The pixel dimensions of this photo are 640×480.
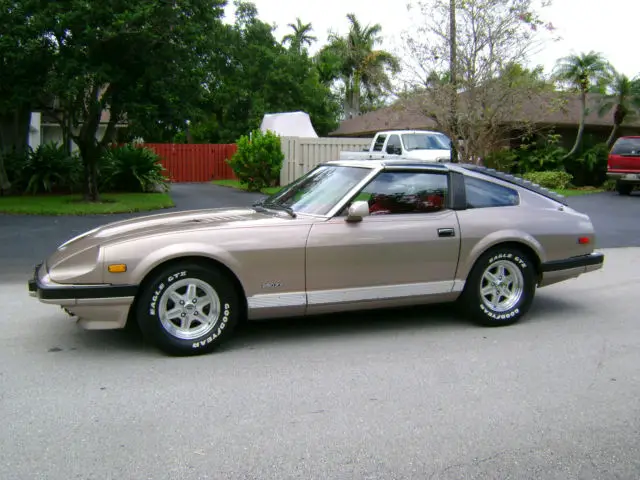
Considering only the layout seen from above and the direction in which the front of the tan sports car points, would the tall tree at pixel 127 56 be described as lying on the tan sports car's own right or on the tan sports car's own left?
on the tan sports car's own right

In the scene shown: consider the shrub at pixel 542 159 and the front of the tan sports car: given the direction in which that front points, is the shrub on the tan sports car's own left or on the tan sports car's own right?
on the tan sports car's own right

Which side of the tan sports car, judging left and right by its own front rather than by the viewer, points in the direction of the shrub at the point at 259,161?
right

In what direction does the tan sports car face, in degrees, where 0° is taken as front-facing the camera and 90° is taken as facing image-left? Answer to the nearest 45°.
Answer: approximately 90°

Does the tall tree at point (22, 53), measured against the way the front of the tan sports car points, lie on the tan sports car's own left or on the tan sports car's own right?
on the tan sports car's own right

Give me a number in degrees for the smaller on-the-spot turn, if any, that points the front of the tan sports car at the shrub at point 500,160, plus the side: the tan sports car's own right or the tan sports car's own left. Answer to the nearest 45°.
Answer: approximately 90° to the tan sports car's own right

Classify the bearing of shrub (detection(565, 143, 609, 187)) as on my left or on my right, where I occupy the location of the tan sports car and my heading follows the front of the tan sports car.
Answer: on my right

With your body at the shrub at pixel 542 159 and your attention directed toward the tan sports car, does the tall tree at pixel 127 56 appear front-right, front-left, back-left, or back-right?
front-right

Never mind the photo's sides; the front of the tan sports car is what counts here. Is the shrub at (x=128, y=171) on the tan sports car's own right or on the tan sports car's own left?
on the tan sports car's own right

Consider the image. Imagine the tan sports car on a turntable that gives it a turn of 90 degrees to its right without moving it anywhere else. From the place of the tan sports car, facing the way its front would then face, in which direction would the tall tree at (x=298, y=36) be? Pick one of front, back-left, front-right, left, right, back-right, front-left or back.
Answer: front

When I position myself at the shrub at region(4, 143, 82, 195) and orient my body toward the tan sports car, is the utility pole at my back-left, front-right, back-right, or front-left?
front-left
